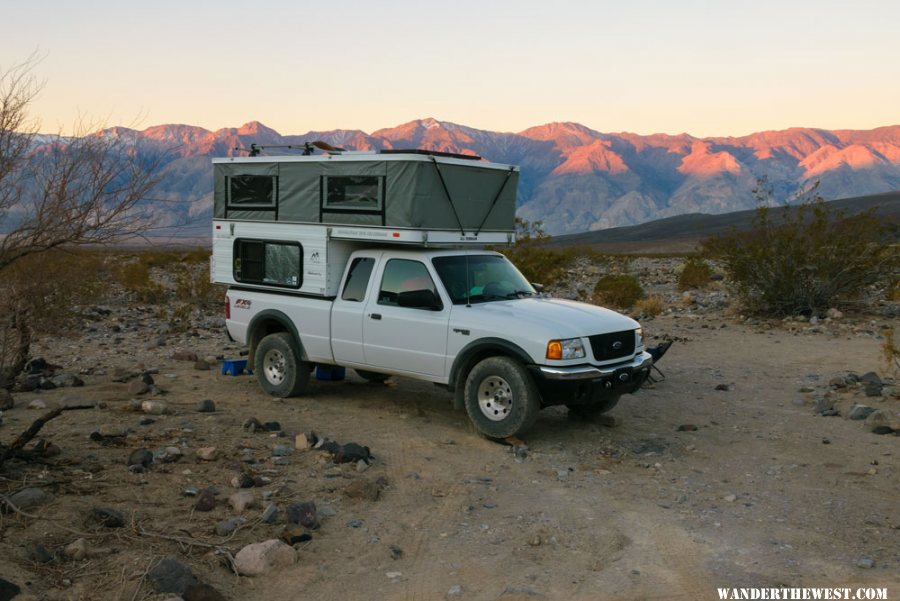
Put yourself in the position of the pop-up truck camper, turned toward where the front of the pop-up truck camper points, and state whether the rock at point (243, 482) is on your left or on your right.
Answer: on your right

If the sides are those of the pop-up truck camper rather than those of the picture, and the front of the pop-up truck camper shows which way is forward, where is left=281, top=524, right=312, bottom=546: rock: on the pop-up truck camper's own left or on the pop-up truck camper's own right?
on the pop-up truck camper's own right

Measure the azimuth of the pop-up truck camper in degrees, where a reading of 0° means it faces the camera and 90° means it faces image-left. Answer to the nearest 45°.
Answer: approximately 315°

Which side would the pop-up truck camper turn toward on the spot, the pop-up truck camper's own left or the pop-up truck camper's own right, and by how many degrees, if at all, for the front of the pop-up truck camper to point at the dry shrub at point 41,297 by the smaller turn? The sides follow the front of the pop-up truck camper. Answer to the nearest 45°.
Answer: approximately 180°

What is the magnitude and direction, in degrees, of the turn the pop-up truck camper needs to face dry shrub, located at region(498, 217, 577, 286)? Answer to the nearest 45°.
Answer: approximately 135° to its left

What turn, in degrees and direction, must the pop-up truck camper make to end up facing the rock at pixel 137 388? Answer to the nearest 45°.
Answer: approximately 135° to its right

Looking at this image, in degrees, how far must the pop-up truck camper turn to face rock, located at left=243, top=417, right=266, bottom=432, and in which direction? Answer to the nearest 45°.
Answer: approximately 90° to its right

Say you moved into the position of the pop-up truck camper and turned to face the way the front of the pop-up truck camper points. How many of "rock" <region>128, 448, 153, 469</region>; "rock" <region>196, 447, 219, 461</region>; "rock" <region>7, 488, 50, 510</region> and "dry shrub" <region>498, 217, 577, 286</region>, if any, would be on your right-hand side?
3

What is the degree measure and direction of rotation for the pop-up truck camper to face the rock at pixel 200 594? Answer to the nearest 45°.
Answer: approximately 45° to its right

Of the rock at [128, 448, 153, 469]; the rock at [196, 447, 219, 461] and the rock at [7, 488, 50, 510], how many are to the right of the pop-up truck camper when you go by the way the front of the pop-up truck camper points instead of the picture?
3

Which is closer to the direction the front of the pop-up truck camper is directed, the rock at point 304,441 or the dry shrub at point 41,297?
the rock

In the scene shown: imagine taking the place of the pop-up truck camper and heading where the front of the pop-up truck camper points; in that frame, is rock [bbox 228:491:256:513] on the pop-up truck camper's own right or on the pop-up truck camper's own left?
on the pop-up truck camper's own right

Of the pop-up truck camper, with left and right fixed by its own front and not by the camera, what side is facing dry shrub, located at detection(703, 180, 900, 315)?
left
